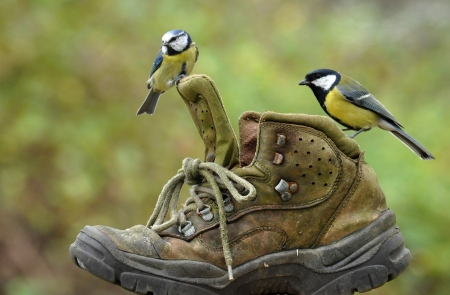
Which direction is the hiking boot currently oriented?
to the viewer's left
